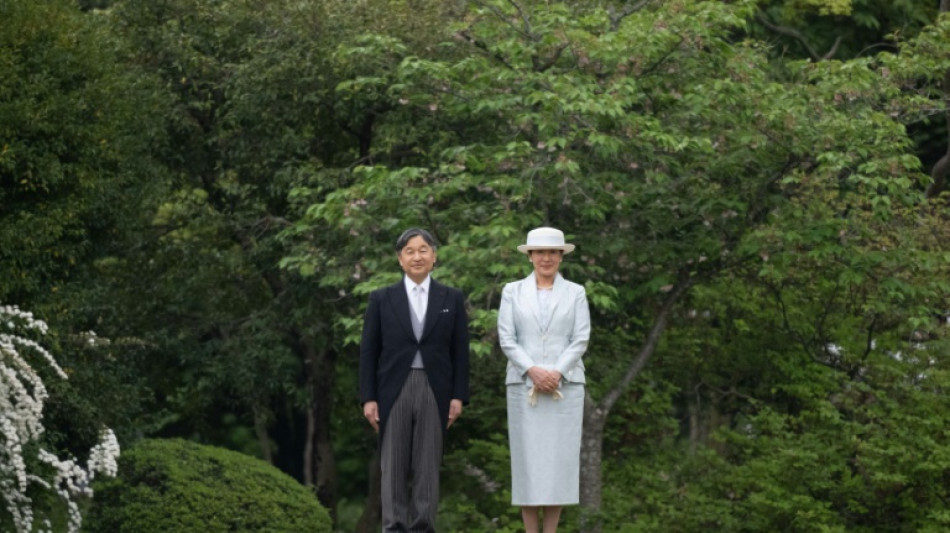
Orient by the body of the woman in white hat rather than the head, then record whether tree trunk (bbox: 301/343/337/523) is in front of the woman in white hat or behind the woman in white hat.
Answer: behind

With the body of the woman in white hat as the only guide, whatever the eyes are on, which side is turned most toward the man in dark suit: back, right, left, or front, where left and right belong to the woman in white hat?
right

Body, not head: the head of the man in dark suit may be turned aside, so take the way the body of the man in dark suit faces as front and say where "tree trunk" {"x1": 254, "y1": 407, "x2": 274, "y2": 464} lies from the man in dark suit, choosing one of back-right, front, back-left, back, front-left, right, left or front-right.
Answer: back

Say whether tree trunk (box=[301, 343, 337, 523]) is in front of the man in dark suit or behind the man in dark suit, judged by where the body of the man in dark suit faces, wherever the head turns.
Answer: behind

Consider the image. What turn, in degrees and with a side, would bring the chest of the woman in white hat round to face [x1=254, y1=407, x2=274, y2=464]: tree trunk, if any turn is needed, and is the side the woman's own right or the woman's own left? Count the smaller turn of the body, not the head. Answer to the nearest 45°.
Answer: approximately 180°

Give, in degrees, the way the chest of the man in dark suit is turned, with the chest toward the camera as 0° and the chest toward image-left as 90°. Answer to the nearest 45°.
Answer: approximately 0°

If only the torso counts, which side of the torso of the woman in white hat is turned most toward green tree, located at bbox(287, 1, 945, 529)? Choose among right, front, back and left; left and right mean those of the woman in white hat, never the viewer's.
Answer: back

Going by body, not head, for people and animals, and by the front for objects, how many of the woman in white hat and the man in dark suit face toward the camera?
2
